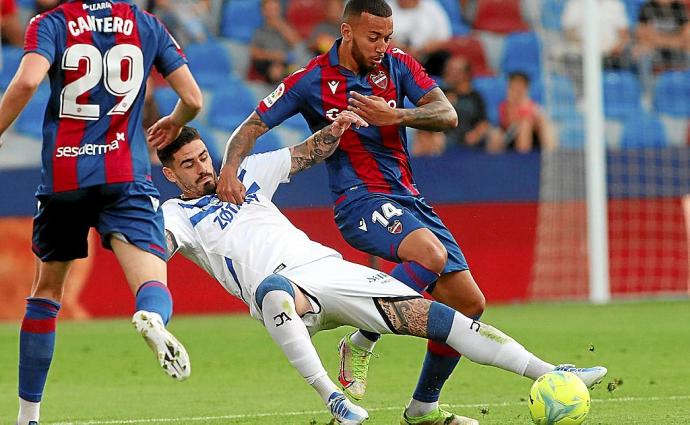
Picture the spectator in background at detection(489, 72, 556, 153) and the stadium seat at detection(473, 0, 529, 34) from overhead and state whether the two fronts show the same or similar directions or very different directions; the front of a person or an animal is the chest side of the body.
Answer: same or similar directions

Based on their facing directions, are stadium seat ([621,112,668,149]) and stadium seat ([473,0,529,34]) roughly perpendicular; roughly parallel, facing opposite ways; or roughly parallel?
roughly parallel

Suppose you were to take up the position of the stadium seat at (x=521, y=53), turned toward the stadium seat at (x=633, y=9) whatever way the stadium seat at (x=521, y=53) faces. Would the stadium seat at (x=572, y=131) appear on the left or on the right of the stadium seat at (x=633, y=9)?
right

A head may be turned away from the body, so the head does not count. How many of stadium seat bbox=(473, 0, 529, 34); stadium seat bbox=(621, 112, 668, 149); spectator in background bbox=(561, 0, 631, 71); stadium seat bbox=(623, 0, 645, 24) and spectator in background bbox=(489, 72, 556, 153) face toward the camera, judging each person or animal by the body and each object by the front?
5

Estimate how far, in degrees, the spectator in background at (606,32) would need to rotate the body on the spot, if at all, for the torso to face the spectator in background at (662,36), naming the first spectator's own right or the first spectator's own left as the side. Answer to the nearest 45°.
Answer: approximately 90° to the first spectator's own left

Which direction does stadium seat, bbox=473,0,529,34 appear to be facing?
toward the camera

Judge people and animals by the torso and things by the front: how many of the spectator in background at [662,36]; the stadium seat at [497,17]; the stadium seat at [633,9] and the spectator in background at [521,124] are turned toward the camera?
4

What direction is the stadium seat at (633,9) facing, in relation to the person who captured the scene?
facing the viewer

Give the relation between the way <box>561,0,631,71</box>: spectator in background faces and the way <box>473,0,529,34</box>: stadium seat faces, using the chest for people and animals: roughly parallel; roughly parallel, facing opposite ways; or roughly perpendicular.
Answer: roughly parallel

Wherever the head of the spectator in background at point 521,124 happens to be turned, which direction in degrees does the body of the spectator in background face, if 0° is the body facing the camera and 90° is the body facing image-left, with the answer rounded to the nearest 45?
approximately 0°

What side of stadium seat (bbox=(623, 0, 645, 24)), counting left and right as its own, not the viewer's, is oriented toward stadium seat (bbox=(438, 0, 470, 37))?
right

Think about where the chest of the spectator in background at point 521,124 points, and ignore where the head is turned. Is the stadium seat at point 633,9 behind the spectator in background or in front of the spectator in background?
behind

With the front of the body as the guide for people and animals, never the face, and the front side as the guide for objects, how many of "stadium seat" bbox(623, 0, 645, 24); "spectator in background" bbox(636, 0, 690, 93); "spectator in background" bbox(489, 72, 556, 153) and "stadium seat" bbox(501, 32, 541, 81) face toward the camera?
4

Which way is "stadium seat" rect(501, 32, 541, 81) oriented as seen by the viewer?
toward the camera

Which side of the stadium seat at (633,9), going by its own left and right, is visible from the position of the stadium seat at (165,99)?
right

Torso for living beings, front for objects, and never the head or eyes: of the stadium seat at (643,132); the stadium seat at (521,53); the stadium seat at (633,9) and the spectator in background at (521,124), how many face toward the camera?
4
